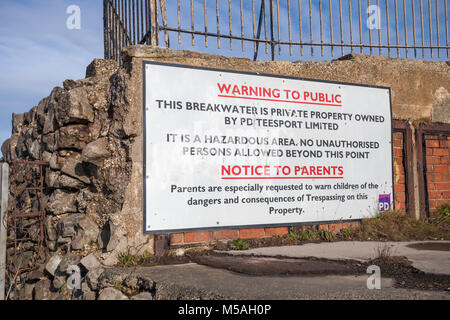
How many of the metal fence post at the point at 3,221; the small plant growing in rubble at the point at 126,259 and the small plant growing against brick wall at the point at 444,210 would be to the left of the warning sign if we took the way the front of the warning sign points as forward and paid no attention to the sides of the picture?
1

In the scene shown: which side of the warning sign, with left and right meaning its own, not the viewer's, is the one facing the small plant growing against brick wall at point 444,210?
left

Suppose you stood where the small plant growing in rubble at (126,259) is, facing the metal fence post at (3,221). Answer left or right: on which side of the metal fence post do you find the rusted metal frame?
right

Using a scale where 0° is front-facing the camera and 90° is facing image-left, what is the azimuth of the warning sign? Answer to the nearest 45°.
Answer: approximately 315°

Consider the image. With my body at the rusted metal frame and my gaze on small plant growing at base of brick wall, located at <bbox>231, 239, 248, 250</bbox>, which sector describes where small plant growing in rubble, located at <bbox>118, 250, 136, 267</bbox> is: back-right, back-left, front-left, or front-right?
front-right

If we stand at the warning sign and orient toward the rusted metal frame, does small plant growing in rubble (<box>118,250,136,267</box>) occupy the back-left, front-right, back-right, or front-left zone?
front-left

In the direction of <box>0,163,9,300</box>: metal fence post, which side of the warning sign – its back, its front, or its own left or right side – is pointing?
right

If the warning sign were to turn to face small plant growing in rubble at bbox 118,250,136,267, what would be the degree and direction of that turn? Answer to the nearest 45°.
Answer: approximately 90° to its right
